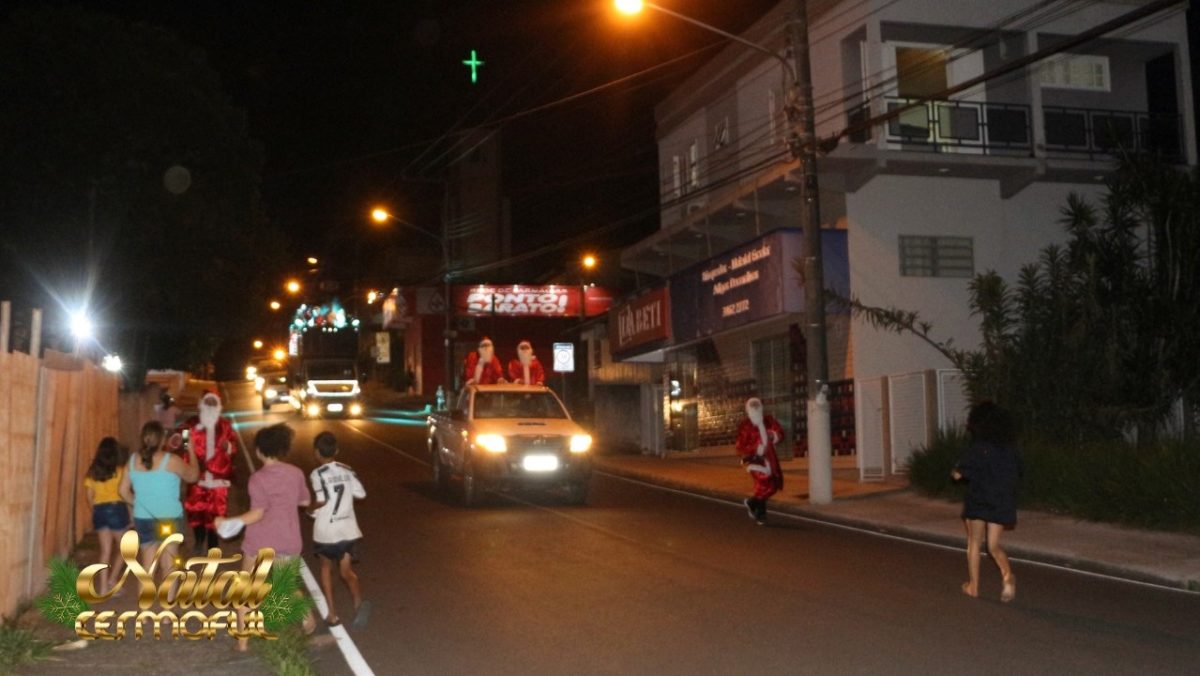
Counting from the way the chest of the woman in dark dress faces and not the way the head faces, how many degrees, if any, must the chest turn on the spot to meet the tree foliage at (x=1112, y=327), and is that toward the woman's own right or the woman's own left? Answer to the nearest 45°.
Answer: approximately 45° to the woman's own right

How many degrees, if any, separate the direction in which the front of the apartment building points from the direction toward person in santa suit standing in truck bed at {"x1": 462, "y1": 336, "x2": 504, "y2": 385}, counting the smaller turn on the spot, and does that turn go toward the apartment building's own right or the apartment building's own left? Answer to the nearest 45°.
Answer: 0° — it already faces them

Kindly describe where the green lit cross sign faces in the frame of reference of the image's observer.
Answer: facing the viewer

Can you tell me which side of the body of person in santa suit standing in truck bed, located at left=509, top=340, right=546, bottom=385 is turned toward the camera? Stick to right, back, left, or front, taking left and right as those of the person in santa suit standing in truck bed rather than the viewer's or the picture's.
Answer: front

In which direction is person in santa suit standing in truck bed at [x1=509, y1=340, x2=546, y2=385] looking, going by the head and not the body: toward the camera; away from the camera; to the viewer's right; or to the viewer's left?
toward the camera

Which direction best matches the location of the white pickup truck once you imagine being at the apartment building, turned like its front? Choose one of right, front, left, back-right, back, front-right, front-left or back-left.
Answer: front

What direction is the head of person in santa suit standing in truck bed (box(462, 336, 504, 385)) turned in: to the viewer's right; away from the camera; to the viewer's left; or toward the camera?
toward the camera

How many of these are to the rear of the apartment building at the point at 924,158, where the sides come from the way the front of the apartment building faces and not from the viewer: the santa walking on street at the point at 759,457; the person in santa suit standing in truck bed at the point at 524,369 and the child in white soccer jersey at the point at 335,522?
0

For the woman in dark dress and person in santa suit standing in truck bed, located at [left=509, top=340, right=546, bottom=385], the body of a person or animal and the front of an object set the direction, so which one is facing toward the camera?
the person in santa suit standing in truck bed

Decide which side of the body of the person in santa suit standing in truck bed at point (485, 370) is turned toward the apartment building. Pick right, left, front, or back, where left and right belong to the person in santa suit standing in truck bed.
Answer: left

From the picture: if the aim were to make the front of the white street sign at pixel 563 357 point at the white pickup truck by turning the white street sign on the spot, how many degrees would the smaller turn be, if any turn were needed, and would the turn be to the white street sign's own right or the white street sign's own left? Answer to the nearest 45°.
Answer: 0° — it already faces it

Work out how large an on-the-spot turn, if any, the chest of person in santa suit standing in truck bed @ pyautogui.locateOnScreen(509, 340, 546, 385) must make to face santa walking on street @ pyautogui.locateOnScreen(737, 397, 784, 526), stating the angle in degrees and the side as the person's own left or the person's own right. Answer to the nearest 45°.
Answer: approximately 45° to the person's own left

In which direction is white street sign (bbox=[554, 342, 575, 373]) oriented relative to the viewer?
toward the camera

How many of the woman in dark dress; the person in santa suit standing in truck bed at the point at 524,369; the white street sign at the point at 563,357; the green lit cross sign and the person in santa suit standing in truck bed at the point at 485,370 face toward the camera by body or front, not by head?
4

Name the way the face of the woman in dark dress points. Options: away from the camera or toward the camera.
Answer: away from the camera

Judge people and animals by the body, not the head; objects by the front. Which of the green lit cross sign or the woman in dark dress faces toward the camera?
the green lit cross sign

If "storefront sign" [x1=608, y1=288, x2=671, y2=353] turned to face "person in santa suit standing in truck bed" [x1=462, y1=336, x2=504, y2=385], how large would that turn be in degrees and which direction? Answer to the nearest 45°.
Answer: approximately 45° to its left

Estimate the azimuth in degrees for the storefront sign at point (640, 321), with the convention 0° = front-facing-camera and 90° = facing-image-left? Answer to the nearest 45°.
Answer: approximately 45°
